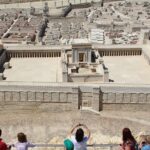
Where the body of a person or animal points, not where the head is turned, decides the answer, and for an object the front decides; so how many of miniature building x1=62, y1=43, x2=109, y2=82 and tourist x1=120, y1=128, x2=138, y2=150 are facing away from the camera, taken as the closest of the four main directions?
1

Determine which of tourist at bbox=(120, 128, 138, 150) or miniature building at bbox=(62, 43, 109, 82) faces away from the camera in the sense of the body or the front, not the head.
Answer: the tourist

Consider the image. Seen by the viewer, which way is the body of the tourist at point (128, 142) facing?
away from the camera

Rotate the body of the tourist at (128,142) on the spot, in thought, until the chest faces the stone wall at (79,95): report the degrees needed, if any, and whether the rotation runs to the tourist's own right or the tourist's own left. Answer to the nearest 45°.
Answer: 0° — they already face it

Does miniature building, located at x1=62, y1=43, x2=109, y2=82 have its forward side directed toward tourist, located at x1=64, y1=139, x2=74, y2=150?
yes

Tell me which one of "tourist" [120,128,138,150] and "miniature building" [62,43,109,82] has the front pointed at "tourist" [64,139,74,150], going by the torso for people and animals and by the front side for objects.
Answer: the miniature building

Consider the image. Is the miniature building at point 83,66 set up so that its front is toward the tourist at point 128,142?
yes

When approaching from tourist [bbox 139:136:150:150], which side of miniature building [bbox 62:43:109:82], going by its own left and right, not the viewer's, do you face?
front

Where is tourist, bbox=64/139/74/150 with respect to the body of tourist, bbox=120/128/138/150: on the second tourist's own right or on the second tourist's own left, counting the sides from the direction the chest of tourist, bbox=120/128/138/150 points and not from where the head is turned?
on the second tourist's own left

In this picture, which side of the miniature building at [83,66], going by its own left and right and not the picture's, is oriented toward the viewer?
front

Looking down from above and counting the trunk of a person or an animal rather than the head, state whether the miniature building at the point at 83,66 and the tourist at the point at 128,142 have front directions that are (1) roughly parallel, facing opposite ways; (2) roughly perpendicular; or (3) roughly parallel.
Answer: roughly parallel, facing opposite ways

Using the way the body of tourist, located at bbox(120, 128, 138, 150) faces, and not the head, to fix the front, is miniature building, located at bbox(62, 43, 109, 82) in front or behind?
in front
